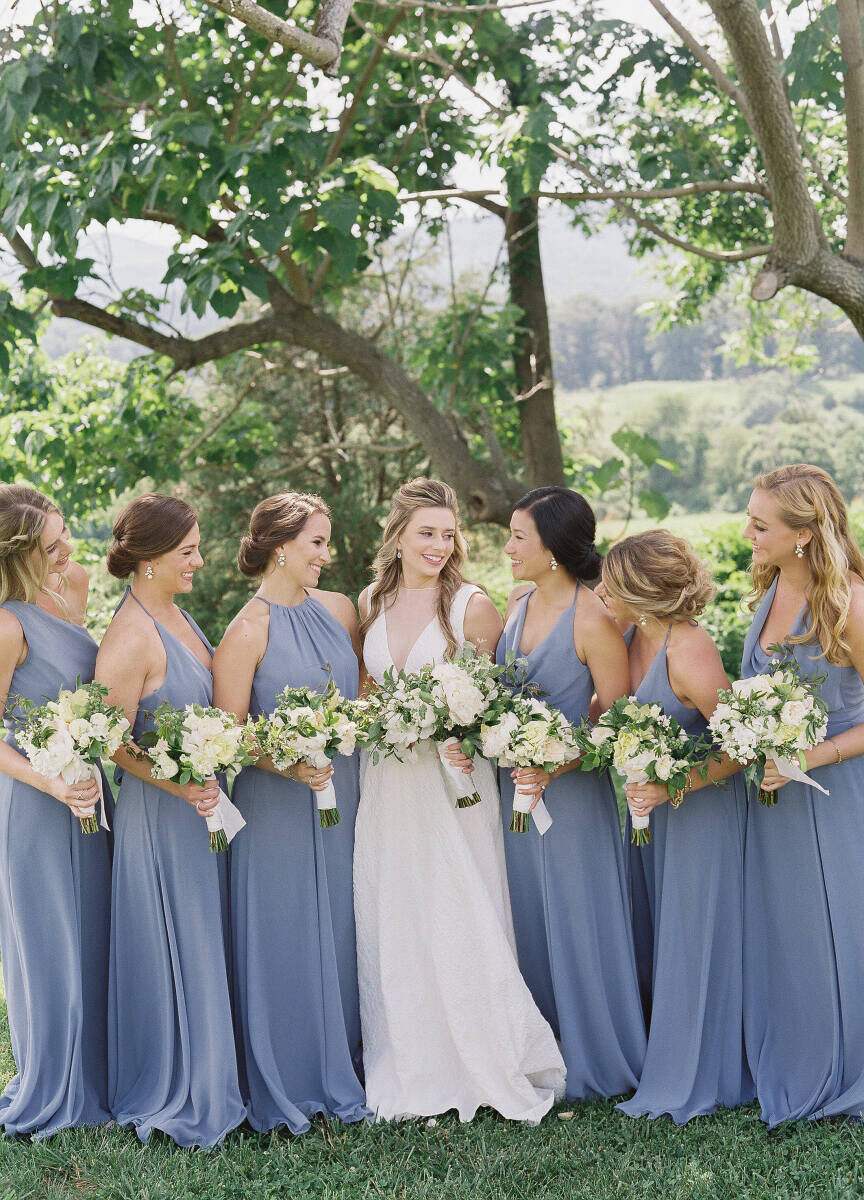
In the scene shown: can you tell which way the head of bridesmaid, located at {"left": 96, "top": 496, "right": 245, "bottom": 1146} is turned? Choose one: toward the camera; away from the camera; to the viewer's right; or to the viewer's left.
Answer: to the viewer's right

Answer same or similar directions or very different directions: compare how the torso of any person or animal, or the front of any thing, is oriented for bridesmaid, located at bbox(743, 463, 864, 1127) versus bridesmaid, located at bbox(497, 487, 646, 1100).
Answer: same or similar directions

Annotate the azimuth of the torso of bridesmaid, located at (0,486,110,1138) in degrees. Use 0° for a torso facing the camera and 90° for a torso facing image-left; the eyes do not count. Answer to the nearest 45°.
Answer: approximately 315°

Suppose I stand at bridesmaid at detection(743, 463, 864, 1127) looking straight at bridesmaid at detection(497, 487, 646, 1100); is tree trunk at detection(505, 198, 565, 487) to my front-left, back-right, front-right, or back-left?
front-right

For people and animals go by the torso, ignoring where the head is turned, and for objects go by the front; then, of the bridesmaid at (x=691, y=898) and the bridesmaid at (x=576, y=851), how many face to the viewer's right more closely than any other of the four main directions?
0

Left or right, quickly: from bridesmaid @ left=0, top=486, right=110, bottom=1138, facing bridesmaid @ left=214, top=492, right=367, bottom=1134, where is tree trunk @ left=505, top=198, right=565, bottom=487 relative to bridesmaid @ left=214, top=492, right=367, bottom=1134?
left

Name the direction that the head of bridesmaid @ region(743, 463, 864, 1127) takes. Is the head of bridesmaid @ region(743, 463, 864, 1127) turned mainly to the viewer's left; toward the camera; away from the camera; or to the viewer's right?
to the viewer's left

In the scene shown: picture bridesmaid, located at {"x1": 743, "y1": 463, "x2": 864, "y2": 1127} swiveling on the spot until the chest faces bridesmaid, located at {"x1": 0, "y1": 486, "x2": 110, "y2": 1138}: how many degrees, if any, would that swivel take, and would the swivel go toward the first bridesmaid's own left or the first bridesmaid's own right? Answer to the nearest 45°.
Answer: approximately 45° to the first bridesmaid's own right

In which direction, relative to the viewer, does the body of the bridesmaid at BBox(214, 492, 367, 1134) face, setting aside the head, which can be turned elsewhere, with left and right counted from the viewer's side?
facing the viewer and to the right of the viewer

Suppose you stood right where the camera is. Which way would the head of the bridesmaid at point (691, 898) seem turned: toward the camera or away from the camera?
away from the camera

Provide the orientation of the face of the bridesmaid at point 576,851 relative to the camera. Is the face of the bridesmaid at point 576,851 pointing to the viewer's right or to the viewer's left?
to the viewer's left

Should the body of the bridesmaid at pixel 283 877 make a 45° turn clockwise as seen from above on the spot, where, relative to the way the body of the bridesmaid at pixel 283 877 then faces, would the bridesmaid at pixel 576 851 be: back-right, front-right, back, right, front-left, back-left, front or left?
left

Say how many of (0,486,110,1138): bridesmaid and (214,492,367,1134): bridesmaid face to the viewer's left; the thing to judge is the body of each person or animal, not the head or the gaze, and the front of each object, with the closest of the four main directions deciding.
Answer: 0

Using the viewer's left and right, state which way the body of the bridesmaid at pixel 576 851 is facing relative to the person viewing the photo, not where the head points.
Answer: facing the viewer and to the left of the viewer

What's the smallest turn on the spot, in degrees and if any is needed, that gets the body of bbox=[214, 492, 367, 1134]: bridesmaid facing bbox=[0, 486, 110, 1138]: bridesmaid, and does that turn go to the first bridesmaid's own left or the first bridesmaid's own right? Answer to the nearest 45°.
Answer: approximately 135° to the first bridesmaid's own right
